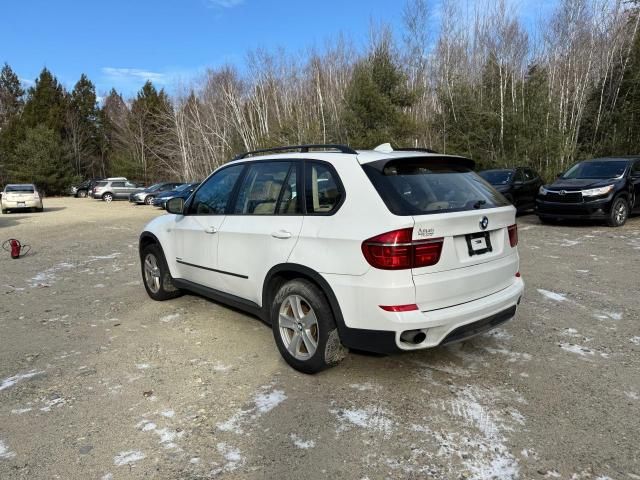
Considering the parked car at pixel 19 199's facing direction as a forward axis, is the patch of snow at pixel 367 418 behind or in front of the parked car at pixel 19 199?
behind

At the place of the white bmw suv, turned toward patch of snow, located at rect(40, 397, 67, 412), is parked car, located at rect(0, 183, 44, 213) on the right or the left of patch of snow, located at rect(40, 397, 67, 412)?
right

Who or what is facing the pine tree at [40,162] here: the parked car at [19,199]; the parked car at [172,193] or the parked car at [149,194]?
the parked car at [19,199]

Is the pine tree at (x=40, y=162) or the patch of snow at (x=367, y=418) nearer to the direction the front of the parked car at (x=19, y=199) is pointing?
the pine tree

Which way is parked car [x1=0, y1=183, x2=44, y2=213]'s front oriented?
away from the camera

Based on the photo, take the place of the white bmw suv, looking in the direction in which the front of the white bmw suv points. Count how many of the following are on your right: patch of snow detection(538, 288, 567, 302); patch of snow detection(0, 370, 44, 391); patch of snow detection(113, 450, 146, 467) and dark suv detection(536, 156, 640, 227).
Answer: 2

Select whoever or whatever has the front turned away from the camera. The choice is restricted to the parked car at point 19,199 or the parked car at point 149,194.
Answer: the parked car at point 19,199

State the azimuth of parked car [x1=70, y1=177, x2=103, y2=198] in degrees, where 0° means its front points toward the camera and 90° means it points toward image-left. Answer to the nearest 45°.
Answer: approximately 45°

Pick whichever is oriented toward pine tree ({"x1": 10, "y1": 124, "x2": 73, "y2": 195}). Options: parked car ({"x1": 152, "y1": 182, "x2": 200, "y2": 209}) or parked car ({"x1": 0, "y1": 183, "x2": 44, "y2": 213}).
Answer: parked car ({"x1": 0, "y1": 183, "x2": 44, "y2": 213})
